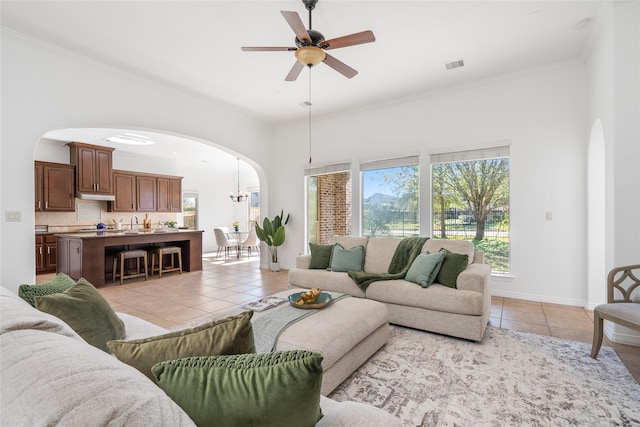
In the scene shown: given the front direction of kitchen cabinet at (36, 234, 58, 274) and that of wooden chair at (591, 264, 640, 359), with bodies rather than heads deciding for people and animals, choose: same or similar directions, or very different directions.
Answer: very different directions

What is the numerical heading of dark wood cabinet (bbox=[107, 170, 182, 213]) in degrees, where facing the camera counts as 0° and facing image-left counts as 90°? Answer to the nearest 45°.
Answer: approximately 315°

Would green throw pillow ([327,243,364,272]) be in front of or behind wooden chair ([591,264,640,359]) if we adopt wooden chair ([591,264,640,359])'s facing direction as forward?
in front

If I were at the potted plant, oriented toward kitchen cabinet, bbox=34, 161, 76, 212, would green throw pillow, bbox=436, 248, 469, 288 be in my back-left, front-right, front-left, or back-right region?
back-left

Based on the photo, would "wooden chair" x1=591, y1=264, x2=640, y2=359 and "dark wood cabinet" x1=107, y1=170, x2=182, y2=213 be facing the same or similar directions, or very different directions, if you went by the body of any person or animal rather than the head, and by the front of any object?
very different directions

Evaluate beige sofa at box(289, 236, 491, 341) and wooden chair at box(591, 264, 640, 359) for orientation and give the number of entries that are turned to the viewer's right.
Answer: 0

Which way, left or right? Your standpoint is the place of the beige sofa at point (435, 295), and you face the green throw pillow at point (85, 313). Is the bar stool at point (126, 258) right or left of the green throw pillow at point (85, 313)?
right

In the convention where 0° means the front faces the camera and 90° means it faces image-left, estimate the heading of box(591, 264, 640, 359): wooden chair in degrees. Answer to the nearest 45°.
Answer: approximately 45°

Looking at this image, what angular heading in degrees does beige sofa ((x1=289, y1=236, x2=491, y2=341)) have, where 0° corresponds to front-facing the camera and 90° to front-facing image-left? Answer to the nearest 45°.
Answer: approximately 45°

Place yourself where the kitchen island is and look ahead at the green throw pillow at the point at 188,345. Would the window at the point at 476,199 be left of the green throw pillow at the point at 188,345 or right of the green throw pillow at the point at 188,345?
left

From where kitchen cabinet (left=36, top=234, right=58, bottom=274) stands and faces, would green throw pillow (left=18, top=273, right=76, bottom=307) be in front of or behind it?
in front

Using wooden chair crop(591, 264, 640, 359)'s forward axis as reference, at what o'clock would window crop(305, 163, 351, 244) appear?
The window is roughly at 2 o'clock from the wooden chair.

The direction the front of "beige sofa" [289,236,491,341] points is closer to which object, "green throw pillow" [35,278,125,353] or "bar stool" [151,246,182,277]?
the green throw pillow
